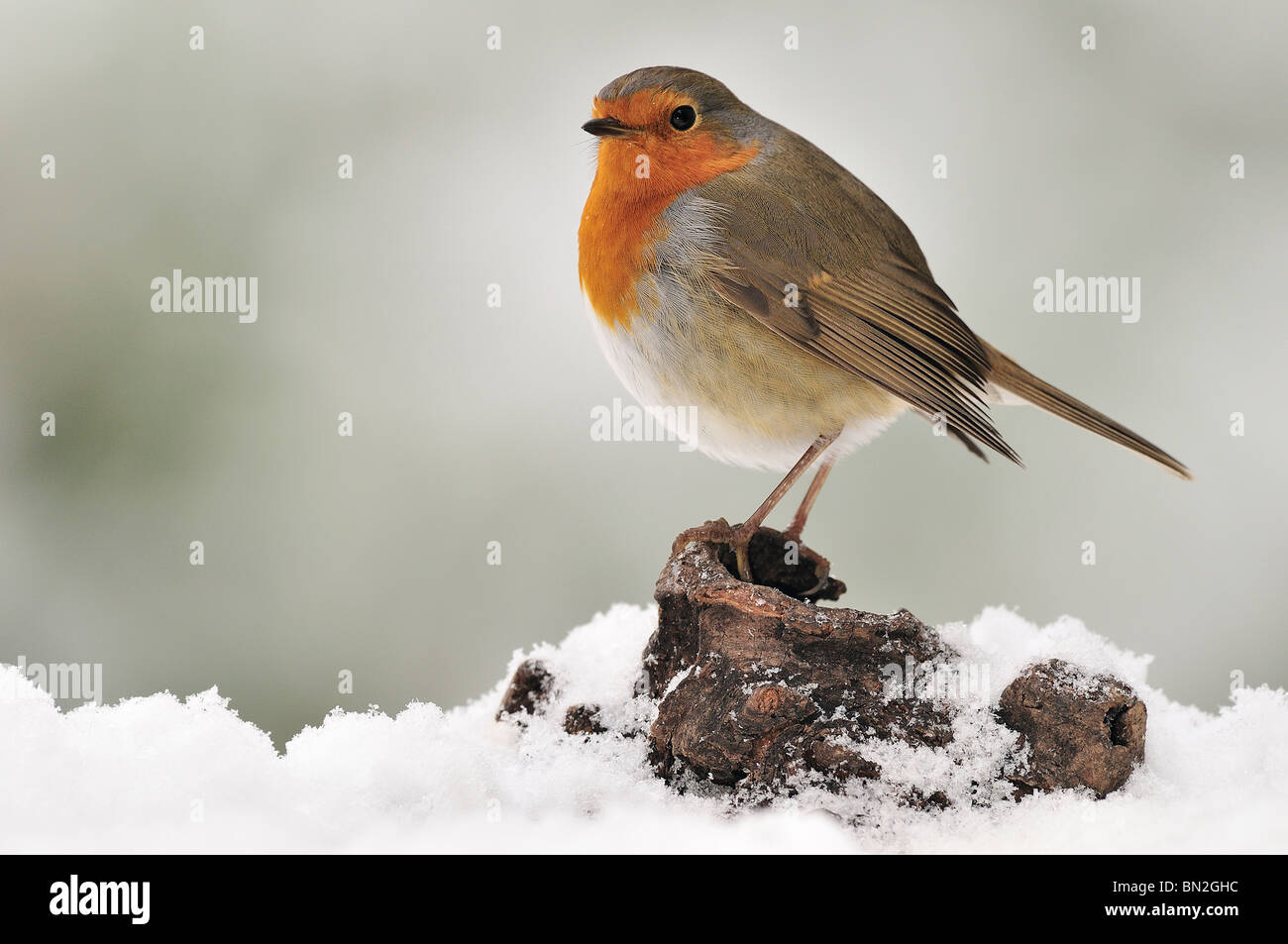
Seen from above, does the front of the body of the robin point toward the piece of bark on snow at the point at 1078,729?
no

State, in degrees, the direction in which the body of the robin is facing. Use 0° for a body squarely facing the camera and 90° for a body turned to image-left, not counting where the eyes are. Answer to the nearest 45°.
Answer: approximately 90°
